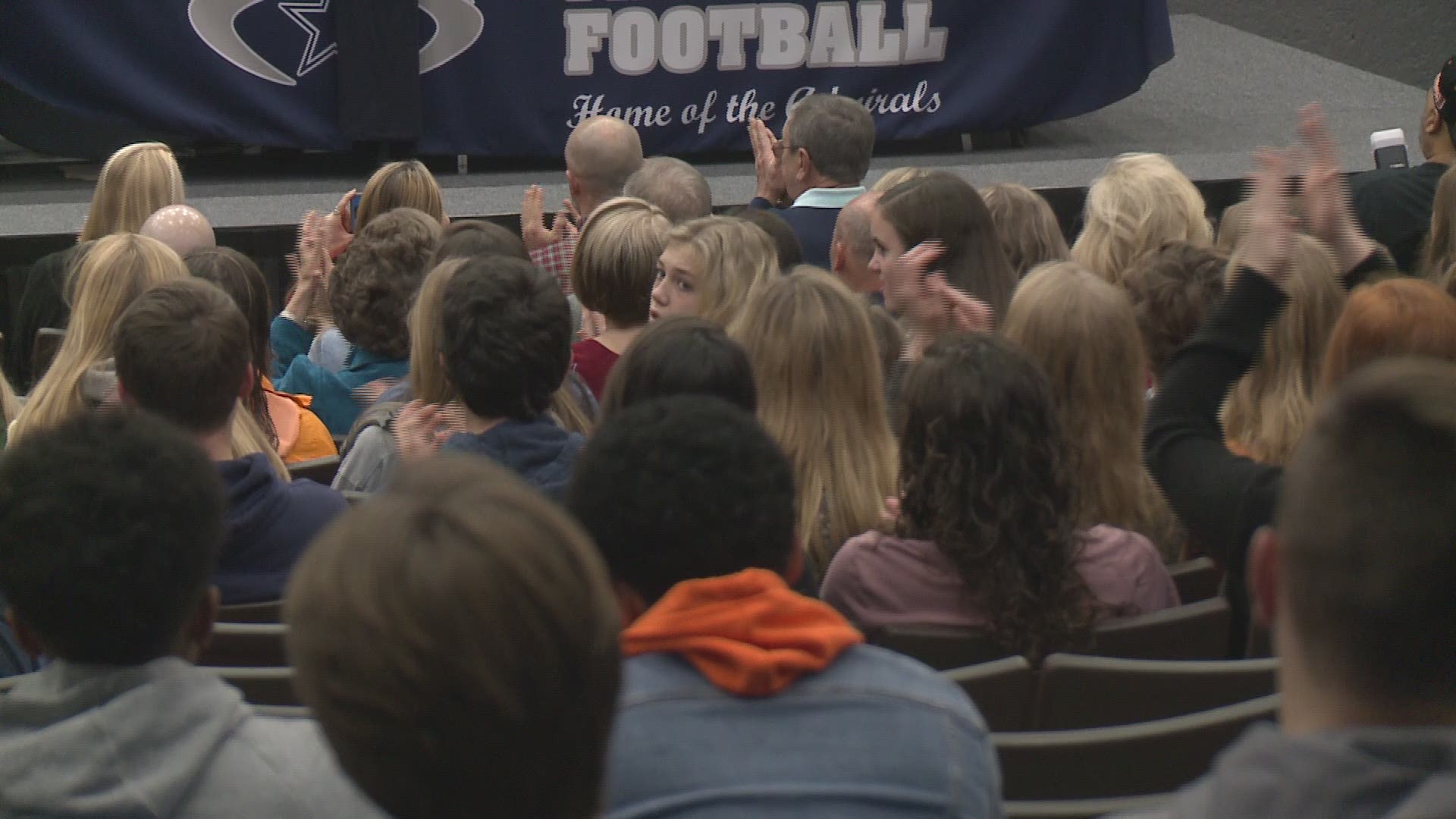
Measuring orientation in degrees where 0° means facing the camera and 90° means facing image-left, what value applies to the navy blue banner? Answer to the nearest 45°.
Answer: approximately 0°

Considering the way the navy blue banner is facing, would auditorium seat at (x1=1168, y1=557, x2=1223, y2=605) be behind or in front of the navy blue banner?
in front
